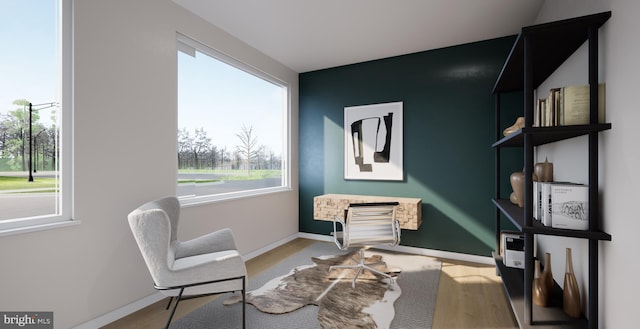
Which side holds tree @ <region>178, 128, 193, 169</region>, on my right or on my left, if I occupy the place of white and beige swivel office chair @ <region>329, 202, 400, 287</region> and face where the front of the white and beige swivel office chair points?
on my left

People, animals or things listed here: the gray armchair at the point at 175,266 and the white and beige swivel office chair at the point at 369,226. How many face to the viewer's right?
1

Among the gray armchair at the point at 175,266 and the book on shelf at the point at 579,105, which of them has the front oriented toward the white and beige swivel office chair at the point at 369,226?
the gray armchair at the point at 175,266

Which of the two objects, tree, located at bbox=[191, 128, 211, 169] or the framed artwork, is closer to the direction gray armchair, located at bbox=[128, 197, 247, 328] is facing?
the framed artwork

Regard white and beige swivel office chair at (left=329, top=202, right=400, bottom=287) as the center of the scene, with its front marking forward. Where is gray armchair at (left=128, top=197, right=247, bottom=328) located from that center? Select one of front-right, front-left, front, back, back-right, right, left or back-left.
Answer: left

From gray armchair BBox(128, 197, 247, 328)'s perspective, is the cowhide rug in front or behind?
in front

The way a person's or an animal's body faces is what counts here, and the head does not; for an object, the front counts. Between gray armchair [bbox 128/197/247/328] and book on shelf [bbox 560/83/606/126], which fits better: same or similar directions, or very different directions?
very different directions

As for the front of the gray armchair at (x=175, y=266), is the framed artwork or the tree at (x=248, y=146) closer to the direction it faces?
the framed artwork

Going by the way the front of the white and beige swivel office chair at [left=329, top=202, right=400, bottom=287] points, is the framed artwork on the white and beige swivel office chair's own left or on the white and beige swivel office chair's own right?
on the white and beige swivel office chair's own right

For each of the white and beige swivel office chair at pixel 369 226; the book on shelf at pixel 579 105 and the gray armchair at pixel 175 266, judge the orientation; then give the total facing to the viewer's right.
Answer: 1

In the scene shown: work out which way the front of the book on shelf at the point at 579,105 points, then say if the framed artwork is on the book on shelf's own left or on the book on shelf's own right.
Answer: on the book on shelf's own right

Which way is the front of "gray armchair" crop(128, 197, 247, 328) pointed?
to the viewer's right

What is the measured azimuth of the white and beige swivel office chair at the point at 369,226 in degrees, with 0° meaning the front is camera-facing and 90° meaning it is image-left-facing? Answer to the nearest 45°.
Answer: approximately 135°

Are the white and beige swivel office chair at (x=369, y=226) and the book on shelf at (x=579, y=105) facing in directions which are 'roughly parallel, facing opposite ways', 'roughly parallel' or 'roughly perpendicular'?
roughly perpendicular
